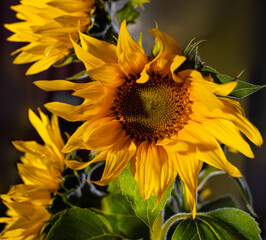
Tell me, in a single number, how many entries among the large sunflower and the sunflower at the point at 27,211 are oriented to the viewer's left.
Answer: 1

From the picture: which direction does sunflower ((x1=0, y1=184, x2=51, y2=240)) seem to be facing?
to the viewer's left
